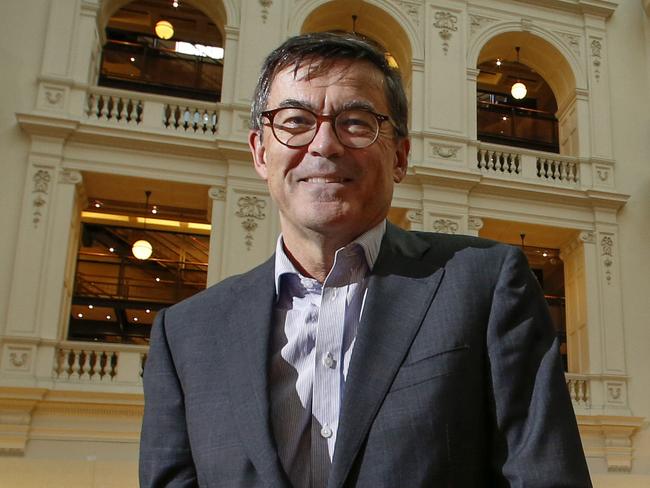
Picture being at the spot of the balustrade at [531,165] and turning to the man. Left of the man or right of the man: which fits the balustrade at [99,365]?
right

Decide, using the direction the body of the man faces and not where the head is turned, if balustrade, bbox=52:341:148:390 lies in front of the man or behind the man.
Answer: behind

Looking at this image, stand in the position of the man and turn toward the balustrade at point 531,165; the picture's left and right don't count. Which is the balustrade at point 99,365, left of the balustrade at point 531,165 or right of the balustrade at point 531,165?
left

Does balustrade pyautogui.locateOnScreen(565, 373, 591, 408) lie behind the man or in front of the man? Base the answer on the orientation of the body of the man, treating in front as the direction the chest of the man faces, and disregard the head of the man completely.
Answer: behind

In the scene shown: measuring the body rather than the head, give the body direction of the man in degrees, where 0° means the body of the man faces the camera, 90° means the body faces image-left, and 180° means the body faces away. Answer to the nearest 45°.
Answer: approximately 0°

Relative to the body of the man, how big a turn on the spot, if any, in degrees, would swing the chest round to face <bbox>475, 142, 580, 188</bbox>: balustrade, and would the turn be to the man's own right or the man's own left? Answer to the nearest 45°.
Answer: approximately 180°

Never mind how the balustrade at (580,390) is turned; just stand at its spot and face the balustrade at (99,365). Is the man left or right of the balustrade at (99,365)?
left
